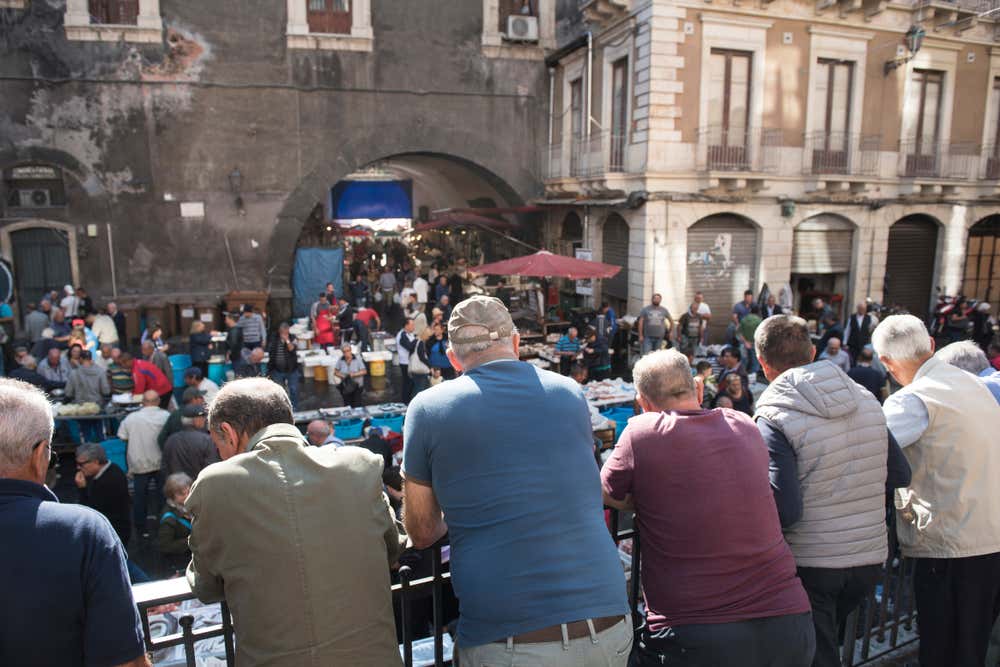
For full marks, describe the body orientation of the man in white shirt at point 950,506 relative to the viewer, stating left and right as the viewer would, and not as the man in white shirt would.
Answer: facing away from the viewer and to the left of the viewer

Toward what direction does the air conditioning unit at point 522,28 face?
toward the camera

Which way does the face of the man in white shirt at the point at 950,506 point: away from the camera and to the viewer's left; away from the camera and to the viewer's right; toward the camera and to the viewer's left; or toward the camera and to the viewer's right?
away from the camera and to the viewer's left

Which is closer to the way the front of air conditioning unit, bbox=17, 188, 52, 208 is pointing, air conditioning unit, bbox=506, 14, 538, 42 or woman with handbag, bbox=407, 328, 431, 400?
the woman with handbag

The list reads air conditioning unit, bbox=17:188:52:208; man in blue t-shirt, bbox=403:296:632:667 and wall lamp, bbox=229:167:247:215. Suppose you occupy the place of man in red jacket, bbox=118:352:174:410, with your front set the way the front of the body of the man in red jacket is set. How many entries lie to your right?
2

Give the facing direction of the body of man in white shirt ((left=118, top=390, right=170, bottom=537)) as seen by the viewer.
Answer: away from the camera

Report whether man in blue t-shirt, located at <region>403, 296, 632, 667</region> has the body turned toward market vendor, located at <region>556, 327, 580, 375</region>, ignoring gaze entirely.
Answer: yes

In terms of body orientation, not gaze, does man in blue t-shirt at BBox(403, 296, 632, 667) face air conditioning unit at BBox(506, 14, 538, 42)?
yes

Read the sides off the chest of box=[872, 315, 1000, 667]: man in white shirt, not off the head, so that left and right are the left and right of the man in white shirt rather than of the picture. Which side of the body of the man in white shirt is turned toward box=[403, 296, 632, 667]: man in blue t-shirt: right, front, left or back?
left

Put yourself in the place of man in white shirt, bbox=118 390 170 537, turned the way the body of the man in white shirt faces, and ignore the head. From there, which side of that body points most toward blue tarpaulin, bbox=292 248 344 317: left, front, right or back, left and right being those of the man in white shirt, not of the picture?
front

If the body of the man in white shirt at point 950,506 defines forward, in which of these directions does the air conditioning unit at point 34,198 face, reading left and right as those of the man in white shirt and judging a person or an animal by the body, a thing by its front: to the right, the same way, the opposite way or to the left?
the opposite way

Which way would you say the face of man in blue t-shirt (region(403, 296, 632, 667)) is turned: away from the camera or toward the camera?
away from the camera

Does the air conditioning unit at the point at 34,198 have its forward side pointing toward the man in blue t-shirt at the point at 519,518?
yes

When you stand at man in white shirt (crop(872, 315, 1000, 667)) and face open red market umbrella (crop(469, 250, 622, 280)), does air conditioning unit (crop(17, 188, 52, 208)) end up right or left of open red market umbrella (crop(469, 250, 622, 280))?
left

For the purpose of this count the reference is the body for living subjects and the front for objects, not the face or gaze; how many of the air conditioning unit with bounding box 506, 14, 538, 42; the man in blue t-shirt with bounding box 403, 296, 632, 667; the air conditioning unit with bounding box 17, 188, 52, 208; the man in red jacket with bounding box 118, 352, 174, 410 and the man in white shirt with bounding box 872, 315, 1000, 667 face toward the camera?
2

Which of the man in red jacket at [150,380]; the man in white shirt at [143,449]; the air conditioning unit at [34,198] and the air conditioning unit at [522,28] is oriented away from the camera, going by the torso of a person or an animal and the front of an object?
the man in white shirt

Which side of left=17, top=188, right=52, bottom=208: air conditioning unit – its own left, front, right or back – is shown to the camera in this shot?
front

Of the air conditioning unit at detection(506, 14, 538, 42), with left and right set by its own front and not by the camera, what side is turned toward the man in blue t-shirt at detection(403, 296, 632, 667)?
front

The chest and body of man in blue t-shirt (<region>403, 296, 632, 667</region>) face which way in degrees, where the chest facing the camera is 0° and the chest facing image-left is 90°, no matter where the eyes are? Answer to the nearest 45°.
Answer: approximately 180°
